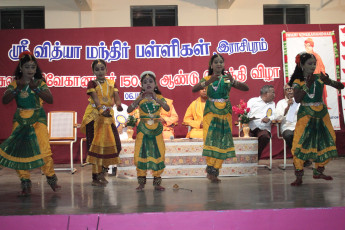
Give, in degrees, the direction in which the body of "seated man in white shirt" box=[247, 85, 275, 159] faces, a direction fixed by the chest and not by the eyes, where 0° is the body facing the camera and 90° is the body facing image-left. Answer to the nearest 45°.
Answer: approximately 315°

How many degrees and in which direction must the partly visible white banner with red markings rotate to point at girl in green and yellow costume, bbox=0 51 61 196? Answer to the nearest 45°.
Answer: approximately 45° to its right

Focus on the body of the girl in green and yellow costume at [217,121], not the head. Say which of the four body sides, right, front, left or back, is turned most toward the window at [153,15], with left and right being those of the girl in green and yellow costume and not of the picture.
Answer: back

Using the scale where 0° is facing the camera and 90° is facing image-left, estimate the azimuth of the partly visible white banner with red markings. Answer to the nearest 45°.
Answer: approximately 0°

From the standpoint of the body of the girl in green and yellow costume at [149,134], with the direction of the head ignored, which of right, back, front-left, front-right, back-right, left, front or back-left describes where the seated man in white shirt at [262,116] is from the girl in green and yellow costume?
back-left

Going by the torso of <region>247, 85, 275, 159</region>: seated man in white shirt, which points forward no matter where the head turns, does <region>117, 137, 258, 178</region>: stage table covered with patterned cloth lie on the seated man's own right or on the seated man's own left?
on the seated man's own right

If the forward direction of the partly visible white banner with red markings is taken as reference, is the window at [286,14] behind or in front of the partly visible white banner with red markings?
behind

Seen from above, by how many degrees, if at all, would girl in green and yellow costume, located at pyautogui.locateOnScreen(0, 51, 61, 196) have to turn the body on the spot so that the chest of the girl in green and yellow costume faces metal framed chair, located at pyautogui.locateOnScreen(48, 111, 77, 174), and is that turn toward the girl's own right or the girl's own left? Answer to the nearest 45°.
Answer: approximately 180°

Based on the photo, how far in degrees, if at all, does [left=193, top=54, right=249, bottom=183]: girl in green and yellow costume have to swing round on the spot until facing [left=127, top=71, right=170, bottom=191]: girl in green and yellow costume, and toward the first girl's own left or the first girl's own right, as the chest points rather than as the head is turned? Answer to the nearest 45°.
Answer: approximately 45° to the first girl's own right

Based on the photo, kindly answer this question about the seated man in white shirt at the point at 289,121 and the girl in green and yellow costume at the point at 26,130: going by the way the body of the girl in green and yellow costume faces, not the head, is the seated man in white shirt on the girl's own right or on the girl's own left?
on the girl's own left
